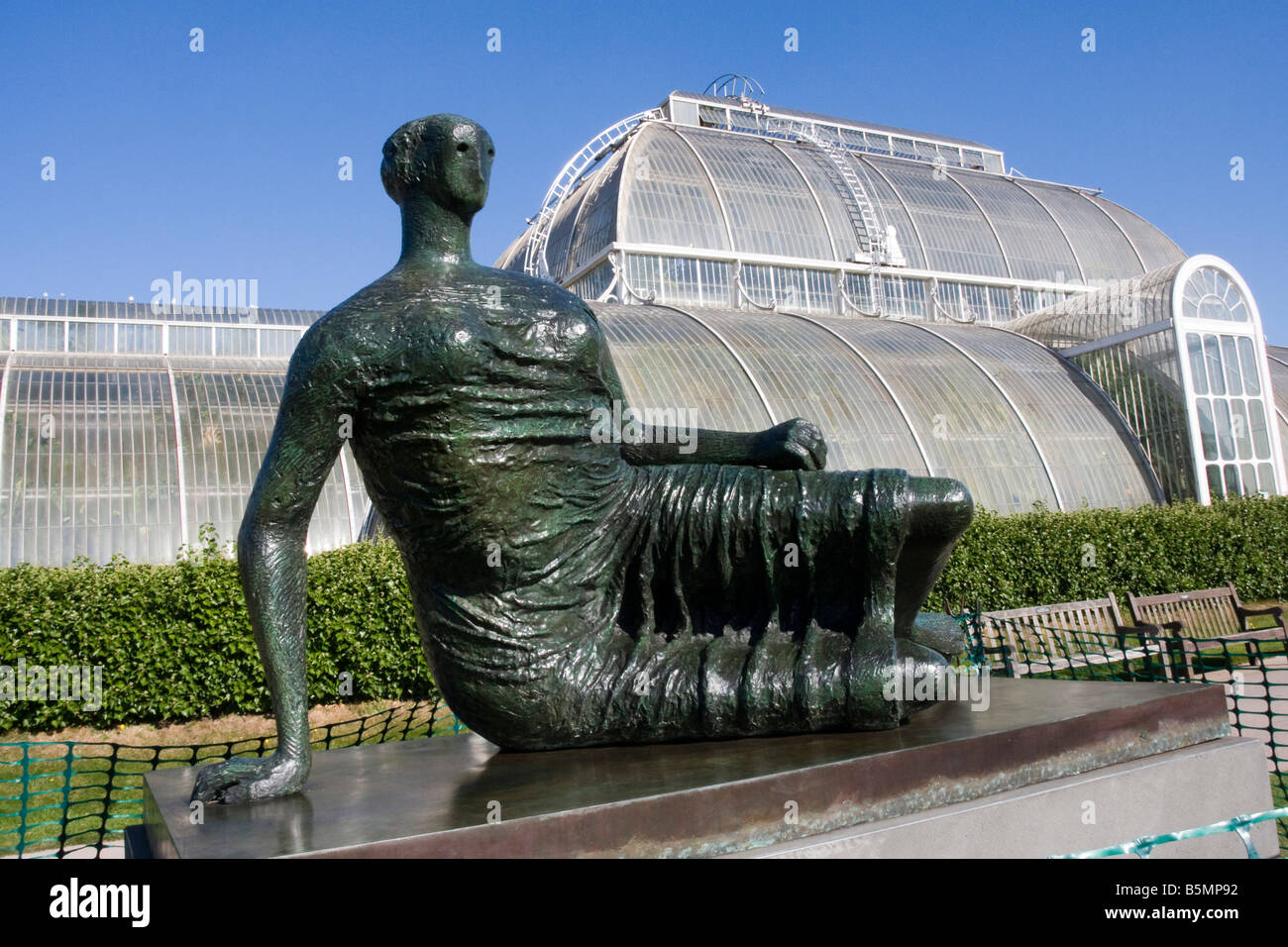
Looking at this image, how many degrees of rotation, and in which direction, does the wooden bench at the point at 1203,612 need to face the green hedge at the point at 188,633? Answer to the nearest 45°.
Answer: approximately 90° to its right

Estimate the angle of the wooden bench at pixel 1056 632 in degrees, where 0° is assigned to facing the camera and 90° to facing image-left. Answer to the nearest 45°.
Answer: approximately 315°

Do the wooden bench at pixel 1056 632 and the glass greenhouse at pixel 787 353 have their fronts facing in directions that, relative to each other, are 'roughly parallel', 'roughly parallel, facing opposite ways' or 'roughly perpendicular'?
roughly parallel

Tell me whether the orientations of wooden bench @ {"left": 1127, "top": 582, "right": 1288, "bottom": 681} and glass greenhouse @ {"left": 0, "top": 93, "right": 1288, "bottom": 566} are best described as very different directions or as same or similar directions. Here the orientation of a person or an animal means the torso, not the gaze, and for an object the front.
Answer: same or similar directions

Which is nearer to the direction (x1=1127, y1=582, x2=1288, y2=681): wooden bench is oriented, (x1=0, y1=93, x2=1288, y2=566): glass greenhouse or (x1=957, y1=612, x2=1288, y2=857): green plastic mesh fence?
the green plastic mesh fence

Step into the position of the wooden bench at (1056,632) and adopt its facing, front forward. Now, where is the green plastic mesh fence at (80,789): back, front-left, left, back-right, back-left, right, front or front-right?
right

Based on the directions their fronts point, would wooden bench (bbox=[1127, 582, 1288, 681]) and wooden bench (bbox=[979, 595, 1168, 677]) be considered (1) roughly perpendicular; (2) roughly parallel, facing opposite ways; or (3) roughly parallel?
roughly parallel

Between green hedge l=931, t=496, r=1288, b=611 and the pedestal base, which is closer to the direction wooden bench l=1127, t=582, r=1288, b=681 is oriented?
the pedestal base

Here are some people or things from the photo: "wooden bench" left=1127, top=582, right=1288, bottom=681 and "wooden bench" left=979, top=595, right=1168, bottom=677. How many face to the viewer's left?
0

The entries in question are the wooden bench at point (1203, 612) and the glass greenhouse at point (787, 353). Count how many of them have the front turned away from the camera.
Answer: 0

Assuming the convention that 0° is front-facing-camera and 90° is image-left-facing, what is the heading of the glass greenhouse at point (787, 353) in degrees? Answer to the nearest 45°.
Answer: approximately 315°

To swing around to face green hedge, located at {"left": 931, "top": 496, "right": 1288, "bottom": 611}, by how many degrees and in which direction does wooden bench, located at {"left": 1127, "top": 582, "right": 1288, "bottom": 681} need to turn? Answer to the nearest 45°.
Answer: approximately 180°

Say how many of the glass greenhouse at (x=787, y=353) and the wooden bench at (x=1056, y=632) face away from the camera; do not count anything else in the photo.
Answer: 0

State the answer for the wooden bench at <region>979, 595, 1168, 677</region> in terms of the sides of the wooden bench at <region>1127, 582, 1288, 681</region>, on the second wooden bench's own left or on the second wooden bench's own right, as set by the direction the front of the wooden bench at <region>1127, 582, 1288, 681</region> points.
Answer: on the second wooden bench's own right

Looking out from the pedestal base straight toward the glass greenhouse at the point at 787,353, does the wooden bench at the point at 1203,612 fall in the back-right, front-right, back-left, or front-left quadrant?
front-right
